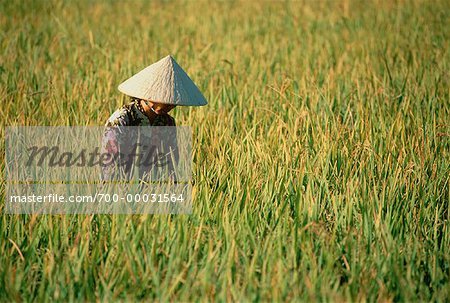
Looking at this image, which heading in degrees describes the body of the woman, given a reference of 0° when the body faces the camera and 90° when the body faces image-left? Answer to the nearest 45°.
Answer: approximately 315°
